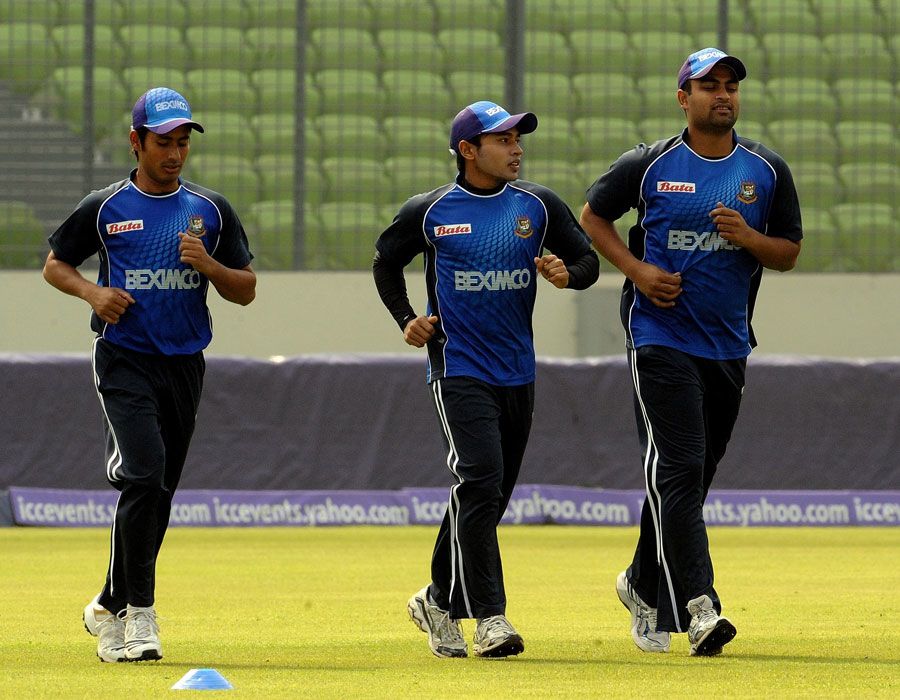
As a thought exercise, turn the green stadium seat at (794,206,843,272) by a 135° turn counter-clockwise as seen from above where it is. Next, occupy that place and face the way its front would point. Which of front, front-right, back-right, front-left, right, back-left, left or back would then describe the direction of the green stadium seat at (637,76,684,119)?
back-left

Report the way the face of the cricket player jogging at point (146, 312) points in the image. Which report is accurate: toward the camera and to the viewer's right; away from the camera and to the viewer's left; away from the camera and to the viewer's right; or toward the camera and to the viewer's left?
toward the camera and to the viewer's right

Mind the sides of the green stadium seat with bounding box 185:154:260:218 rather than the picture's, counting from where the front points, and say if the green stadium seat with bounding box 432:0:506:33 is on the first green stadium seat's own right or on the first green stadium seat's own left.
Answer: on the first green stadium seat's own left

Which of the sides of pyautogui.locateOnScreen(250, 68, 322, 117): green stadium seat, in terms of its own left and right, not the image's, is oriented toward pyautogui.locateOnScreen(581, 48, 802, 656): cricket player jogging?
front

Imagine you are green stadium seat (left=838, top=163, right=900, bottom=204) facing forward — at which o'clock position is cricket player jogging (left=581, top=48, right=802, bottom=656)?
The cricket player jogging is roughly at 12 o'clock from the green stadium seat.

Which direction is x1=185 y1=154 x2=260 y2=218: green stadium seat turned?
toward the camera

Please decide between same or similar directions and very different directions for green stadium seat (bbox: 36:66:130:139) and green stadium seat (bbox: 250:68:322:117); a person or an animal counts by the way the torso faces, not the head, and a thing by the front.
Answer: same or similar directions

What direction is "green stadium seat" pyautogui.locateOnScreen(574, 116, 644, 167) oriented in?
toward the camera

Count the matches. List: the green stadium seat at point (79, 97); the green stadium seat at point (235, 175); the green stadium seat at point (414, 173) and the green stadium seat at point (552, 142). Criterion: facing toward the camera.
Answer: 4

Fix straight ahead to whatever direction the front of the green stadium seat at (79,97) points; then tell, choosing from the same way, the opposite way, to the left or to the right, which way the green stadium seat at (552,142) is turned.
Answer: the same way

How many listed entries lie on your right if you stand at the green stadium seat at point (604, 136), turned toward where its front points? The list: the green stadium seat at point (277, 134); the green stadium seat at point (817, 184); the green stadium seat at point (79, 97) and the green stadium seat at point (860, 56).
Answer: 2

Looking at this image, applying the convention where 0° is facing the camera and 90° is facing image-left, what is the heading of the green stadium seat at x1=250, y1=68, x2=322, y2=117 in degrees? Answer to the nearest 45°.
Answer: approximately 0°

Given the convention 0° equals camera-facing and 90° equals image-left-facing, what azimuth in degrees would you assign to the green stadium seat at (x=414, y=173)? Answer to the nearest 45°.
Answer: approximately 0°

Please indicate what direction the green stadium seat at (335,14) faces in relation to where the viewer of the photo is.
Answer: facing the viewer

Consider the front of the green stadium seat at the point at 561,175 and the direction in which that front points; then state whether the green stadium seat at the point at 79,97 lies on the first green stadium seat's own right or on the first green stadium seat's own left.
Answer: on the first green stadium seat's own right
